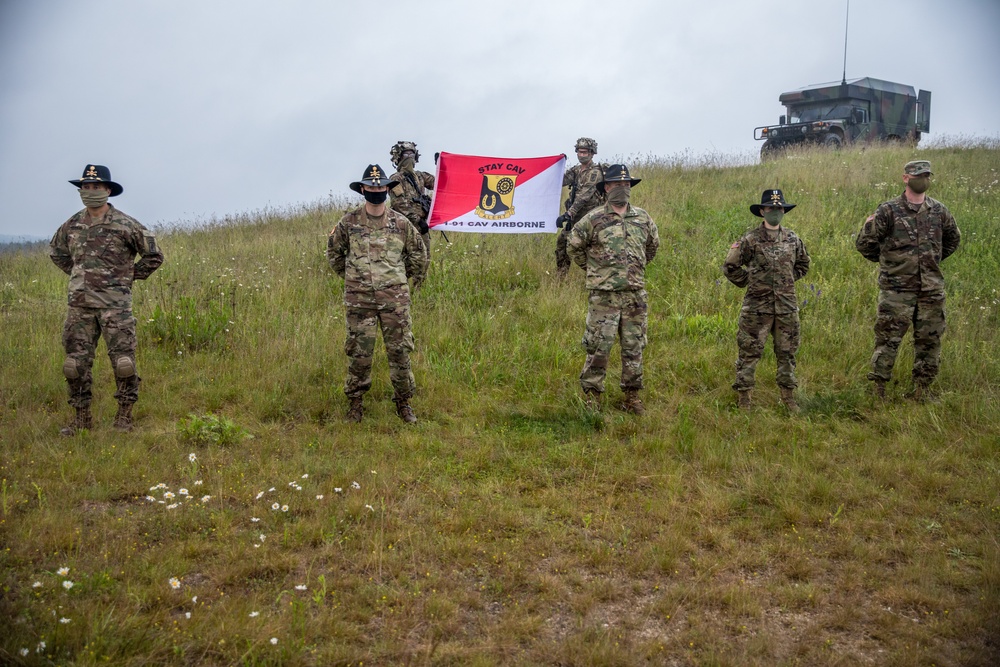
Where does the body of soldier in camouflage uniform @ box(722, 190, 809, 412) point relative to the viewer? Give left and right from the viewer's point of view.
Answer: facing the viewer

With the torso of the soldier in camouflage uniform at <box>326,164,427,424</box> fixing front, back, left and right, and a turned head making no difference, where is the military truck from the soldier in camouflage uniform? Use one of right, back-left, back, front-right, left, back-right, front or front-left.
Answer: back-left

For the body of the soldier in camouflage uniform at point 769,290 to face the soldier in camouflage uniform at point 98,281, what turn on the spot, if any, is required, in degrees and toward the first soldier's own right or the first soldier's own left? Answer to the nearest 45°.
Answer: approximately 45° to the first soldier's own right

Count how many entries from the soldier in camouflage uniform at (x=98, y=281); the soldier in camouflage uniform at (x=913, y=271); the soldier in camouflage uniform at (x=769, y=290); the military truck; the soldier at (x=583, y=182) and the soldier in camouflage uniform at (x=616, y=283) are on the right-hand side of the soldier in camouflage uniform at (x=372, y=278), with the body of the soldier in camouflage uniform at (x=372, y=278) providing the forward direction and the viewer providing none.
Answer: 1

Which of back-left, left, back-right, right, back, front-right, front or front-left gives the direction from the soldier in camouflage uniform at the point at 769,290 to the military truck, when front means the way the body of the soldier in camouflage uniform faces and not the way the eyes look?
back

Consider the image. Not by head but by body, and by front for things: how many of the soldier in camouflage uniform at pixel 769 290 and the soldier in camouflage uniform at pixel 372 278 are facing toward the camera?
2

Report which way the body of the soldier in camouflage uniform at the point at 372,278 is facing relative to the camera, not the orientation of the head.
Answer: toward the camera

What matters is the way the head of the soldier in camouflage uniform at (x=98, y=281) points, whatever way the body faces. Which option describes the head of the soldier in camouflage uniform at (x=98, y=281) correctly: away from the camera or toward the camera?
toward the camera

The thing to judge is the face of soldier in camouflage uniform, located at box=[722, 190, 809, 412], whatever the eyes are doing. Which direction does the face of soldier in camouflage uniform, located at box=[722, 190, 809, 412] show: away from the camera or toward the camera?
toward the camera

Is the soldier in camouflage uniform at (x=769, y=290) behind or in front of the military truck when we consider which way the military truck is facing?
in front

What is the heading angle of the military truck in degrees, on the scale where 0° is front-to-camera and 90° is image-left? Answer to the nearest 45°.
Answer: approximately 45°

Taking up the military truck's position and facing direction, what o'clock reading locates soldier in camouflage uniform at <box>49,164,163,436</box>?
The soldier in camouflage uniform is roughly at 11 o'clock from the military truck.

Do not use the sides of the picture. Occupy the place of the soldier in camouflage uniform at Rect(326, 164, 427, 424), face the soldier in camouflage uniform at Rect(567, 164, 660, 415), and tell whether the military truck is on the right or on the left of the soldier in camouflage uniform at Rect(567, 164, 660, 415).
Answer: left

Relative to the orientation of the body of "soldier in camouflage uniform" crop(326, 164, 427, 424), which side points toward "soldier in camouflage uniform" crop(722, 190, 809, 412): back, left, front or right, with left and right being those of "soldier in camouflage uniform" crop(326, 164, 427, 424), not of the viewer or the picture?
left
